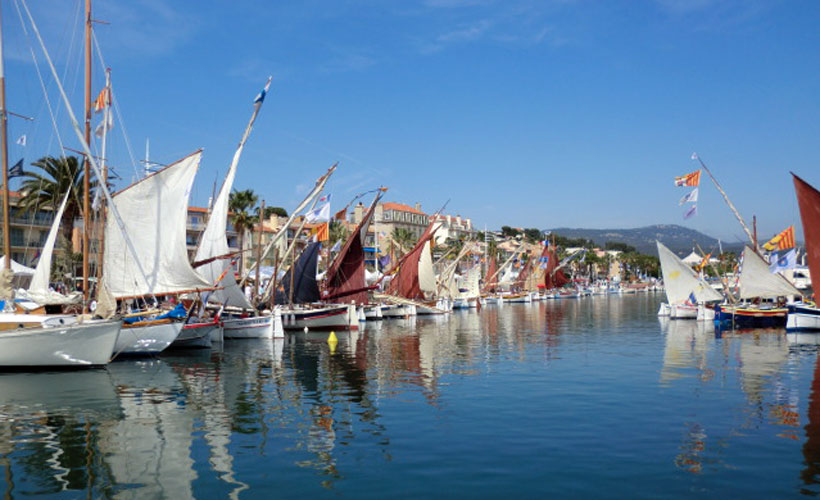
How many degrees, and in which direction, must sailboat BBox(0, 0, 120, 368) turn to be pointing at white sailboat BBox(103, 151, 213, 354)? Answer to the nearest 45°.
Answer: approximately 45° to its left

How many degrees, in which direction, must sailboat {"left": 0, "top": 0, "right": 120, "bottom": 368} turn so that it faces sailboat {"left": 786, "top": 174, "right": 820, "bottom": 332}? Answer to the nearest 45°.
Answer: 0° — it already faces it

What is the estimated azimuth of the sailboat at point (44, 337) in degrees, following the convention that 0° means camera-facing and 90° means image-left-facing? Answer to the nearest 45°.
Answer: approximately 270°

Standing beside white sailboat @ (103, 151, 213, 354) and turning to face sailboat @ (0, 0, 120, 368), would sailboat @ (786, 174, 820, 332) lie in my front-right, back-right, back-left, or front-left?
back-left
